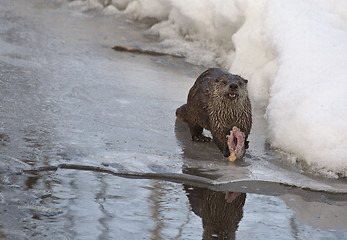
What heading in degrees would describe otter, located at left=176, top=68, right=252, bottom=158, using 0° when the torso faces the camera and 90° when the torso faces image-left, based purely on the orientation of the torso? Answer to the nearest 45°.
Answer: approximately 315°
